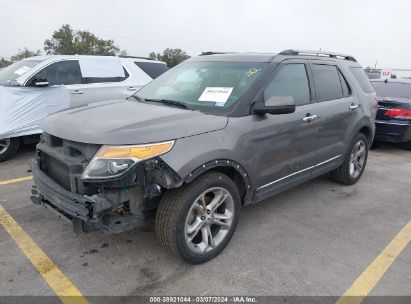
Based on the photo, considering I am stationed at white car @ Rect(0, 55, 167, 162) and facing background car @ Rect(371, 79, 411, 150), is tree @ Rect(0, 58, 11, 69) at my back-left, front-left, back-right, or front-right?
back-left

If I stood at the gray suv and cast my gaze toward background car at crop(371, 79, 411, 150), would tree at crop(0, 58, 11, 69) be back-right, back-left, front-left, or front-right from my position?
front-left

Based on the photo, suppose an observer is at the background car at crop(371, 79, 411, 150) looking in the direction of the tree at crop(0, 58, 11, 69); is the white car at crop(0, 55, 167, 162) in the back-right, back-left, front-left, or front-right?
front-left

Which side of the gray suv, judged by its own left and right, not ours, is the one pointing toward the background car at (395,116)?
back

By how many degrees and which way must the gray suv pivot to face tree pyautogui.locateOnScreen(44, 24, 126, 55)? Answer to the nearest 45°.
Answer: approximately 135° to its right

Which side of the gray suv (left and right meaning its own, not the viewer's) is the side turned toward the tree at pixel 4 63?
right

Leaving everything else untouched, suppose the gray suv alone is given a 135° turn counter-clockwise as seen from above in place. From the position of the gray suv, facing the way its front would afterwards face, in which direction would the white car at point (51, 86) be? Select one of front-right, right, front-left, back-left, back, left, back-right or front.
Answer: back-left

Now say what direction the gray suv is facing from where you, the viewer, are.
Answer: facing the viewer and to the left of the viewer
